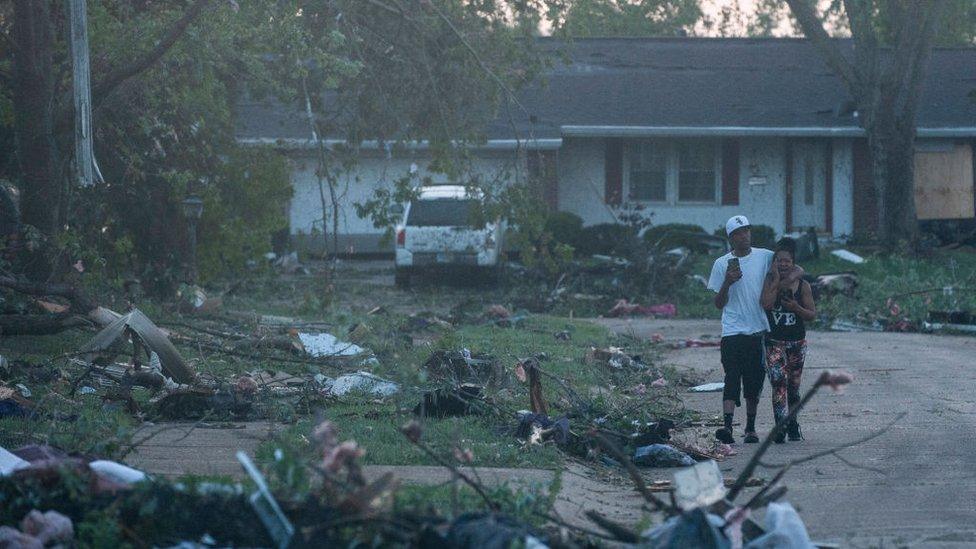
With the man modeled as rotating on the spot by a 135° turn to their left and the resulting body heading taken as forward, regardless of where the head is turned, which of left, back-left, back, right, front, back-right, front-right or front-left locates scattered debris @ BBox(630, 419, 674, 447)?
back

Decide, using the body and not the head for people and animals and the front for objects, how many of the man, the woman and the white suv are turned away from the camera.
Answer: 1

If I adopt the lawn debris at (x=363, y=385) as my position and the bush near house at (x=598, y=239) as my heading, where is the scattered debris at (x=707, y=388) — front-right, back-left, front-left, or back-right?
front-right

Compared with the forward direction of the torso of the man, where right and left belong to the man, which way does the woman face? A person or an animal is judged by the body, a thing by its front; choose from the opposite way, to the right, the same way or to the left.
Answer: the same way

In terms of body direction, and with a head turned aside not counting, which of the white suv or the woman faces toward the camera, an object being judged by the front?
the woman

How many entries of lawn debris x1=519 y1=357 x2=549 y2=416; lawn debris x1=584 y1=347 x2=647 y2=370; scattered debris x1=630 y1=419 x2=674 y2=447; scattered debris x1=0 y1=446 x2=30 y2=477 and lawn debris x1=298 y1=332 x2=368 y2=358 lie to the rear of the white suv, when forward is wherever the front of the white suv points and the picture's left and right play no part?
5

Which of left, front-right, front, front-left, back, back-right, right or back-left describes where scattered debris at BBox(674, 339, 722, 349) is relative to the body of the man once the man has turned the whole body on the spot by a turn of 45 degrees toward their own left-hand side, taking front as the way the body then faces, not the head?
back-left

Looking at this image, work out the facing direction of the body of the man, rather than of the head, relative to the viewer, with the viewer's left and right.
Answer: facing the viewer

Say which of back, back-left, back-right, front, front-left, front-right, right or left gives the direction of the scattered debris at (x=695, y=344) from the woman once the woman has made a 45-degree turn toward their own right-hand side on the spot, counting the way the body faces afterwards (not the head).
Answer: back-right

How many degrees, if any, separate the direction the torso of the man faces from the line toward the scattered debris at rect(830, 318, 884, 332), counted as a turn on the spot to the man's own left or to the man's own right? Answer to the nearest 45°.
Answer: approximately 180°

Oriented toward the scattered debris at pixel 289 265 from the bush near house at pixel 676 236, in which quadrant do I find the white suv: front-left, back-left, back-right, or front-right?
front-left

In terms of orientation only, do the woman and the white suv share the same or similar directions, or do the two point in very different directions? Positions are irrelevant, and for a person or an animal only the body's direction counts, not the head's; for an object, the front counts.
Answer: very different directions

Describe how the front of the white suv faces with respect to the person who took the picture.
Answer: facing away from the viewer

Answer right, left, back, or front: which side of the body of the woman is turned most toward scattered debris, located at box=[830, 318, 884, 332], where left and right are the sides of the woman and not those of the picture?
back

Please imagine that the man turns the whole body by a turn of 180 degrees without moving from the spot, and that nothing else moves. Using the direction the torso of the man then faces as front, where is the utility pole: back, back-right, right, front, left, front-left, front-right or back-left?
left

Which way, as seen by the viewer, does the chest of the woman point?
toward the camera

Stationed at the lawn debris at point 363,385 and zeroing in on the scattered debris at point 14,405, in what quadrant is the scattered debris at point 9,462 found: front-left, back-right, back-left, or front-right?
front-left

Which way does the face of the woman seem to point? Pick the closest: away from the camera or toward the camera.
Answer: toward the camera

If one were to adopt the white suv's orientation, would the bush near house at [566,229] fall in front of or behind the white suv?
in front
